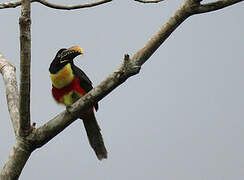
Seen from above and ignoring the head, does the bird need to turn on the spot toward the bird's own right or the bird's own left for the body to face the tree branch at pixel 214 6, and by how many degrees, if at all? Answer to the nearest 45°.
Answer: approximately 90° to the bird's own left

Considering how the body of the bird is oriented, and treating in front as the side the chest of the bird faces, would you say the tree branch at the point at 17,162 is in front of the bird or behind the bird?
in front

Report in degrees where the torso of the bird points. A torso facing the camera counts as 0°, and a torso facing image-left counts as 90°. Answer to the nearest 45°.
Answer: approximately 45°
